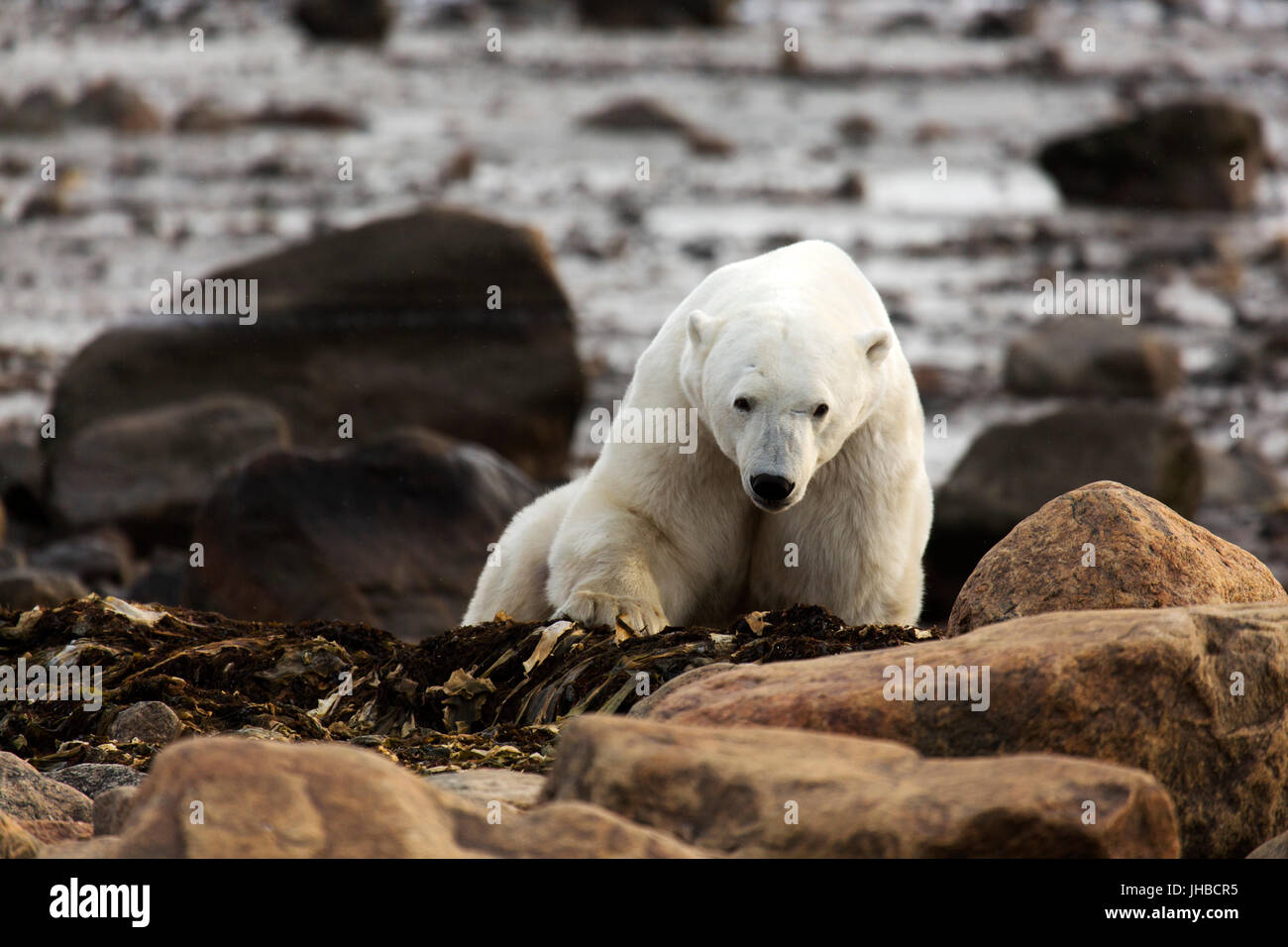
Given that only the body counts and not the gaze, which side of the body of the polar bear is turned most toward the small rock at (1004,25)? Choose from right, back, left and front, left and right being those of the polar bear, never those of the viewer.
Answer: back

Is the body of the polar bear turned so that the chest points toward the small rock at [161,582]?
no

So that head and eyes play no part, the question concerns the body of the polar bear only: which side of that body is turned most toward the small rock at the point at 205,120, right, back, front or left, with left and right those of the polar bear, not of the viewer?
back

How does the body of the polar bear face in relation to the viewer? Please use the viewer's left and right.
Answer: facing the viewer

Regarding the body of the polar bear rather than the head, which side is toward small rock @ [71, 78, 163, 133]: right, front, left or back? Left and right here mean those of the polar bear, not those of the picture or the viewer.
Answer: back

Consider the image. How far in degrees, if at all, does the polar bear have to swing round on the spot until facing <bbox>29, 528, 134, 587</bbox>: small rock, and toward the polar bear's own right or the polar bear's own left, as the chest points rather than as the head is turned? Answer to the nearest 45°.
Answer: approximately 135° to the polar bear's own right

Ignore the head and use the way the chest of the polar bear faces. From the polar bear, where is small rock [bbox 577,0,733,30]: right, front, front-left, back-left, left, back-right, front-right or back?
back

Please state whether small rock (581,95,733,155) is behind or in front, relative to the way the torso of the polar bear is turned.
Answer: behind

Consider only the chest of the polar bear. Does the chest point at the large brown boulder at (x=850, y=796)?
yes

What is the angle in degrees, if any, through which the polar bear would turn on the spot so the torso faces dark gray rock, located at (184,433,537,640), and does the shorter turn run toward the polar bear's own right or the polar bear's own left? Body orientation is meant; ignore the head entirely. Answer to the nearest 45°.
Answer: approximately 135° to the polar bear's own right

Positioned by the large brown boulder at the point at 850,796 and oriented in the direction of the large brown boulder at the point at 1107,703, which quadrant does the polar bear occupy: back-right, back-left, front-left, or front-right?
front-left

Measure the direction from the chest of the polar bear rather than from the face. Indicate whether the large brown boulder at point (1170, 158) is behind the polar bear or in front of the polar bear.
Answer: behind

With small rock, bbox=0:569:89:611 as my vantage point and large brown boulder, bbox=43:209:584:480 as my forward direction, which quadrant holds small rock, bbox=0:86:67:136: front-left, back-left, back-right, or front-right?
front-left
